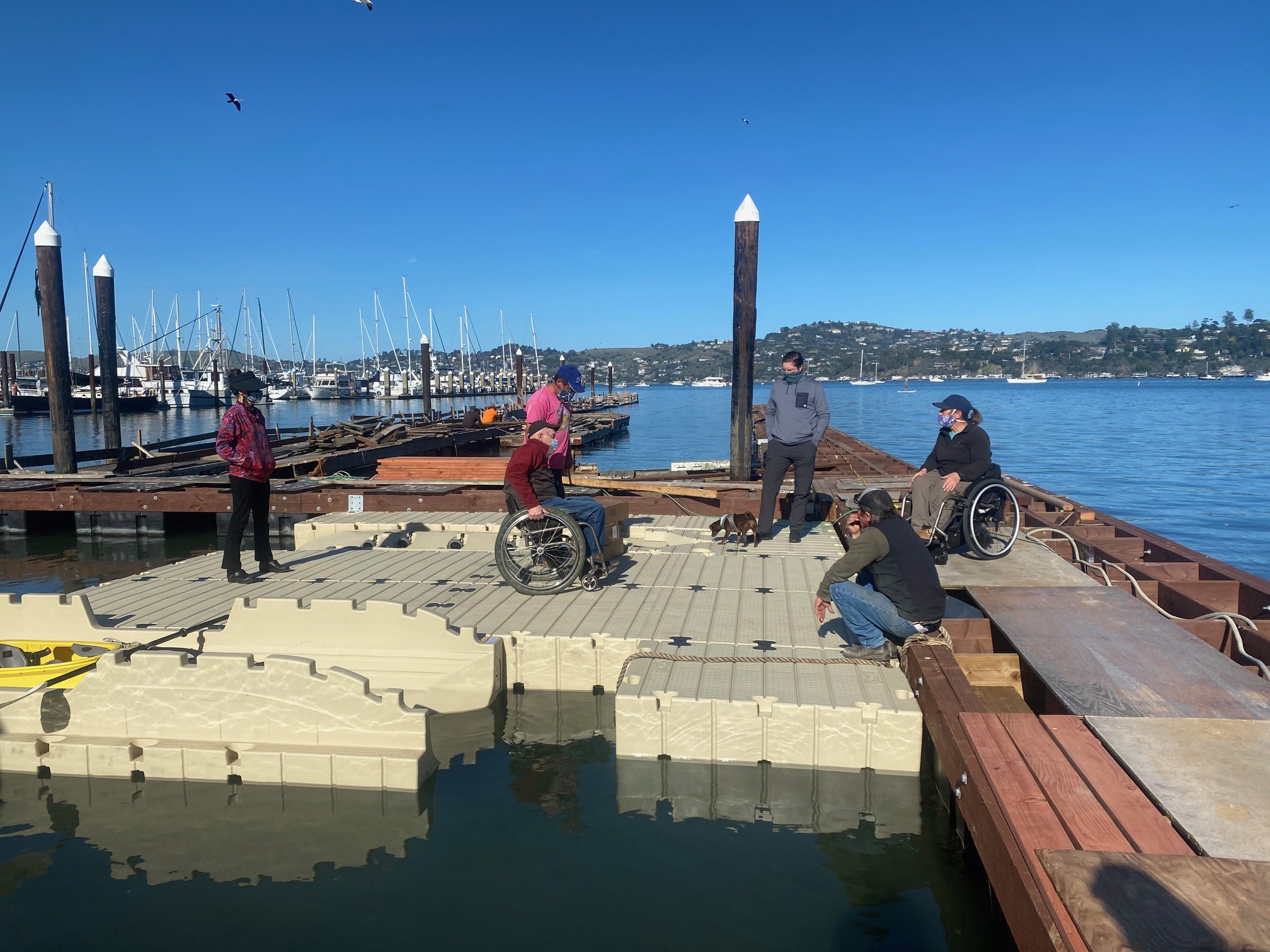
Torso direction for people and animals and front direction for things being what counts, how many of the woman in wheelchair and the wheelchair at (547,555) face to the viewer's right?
1

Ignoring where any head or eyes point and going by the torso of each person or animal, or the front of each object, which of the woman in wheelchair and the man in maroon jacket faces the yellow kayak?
the woman in wheelchair

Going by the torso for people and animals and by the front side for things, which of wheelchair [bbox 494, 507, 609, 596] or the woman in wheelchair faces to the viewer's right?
the wheelchair

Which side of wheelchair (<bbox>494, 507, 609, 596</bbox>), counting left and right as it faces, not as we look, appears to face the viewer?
right

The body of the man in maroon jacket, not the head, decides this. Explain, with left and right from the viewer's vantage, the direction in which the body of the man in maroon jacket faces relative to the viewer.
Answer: facing to the right of the viewer

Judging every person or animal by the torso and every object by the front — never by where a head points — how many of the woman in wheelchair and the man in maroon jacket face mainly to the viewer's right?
1

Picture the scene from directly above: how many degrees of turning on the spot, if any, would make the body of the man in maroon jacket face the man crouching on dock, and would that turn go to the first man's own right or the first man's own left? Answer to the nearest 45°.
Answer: approximately 45° to the first man's own right

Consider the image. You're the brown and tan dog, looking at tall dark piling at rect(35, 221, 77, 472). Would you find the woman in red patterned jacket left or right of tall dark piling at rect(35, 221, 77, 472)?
left

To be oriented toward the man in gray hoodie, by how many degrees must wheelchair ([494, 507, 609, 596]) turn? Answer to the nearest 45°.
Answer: approximately 45° to its left
